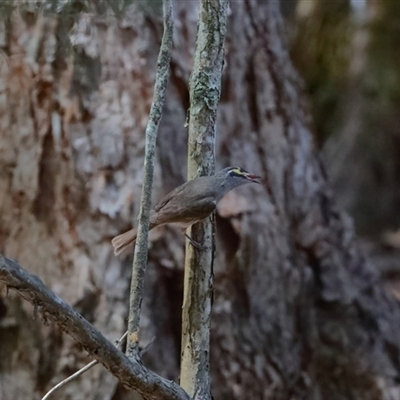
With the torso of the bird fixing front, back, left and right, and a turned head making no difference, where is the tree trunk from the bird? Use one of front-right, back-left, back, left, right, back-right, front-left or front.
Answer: left

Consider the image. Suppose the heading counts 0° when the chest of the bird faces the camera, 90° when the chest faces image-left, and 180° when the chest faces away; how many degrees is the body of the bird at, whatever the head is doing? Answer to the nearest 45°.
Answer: approximately 270°
